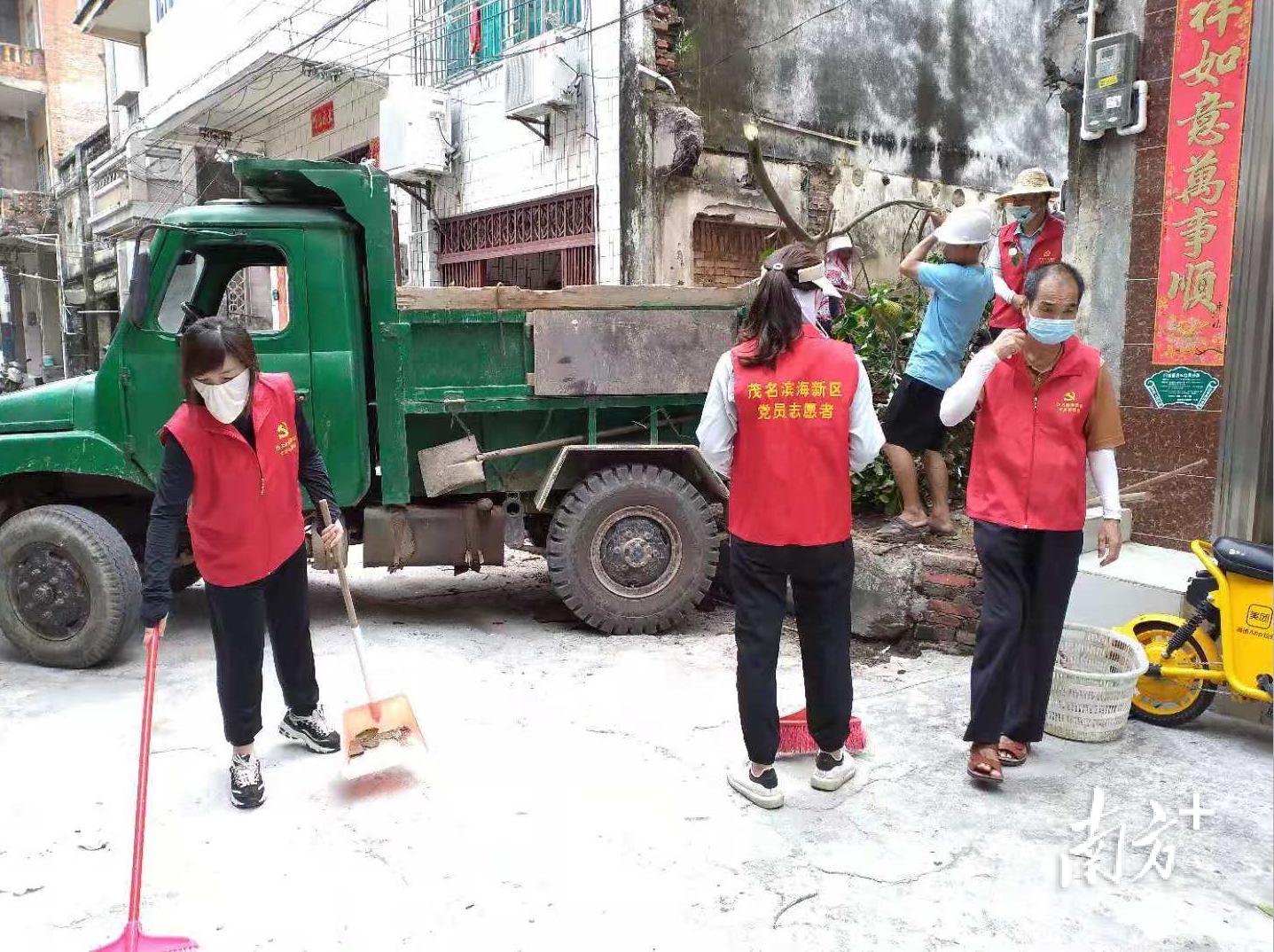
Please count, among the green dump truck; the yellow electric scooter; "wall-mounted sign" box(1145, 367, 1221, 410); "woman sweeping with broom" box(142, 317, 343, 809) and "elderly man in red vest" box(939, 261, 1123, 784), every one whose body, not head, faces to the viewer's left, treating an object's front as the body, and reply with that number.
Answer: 1

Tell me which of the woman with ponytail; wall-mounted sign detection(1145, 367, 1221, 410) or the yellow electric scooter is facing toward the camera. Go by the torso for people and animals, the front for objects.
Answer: the wall-mounted sign

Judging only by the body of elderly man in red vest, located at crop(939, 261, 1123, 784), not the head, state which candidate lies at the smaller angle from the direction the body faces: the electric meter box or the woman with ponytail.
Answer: the woman with ponytail

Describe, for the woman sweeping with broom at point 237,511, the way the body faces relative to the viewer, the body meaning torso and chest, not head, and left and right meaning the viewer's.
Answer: facing the viewer

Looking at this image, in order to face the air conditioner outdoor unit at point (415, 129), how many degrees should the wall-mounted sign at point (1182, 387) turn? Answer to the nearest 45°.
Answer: approximately 90° to its right

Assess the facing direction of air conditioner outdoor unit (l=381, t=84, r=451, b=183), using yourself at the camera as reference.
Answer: facing the viewer and to the left of the viewer

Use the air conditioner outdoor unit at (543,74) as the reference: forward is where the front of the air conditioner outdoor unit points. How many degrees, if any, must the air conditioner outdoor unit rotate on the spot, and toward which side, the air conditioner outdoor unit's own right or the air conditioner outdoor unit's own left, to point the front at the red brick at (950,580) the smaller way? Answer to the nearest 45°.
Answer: approximately 45° to the air conditioner outdoor unit's own left

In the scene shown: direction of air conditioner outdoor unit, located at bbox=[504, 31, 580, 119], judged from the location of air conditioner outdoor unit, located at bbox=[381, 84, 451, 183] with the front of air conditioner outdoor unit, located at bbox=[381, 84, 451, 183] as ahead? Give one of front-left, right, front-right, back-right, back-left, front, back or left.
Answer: left

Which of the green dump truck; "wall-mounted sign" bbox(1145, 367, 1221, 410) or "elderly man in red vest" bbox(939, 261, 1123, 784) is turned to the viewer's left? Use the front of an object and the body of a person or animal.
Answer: the green dump truck

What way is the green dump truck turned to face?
to the viewer's left

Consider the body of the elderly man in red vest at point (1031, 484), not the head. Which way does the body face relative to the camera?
toward the camera
